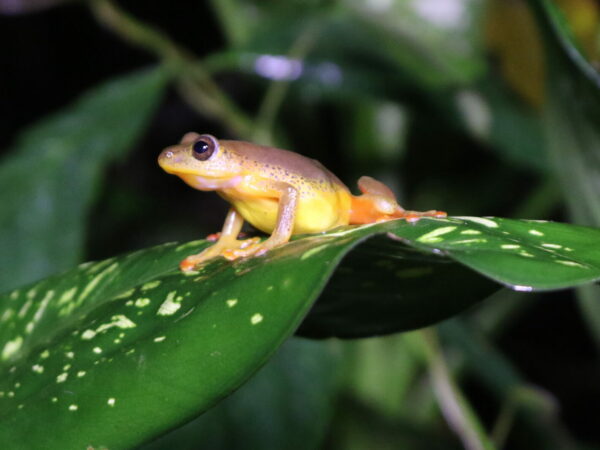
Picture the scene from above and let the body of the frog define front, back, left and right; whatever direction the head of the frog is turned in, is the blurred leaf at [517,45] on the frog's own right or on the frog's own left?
on the frog's own right

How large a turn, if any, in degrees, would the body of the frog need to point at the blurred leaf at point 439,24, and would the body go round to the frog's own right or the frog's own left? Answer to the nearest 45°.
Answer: approximately 90° to the frog's own right

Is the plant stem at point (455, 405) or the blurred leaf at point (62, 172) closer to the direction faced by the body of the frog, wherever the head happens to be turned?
the blurred leaf

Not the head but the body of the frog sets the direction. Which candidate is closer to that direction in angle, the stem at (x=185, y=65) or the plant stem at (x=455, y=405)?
the stem

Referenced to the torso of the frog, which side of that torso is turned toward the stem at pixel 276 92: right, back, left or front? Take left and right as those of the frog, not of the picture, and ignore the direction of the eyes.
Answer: right

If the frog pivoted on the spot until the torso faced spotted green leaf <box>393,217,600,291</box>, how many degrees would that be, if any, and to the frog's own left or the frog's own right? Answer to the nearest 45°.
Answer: approximately 135° to the frog's own left

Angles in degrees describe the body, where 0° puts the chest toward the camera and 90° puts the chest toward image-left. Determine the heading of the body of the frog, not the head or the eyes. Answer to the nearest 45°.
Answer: approximately 90°

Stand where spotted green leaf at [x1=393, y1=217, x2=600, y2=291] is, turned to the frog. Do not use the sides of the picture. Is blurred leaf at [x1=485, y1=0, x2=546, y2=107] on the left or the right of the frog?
right

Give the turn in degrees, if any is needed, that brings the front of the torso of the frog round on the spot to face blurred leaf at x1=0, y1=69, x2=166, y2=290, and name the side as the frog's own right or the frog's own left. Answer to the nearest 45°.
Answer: approximately 45° to the frog's own right

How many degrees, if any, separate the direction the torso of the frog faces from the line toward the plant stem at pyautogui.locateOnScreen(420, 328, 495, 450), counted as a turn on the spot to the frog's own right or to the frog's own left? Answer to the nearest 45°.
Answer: approximately 135° to the frog's own right
